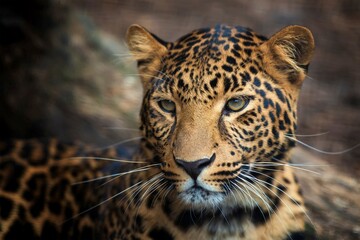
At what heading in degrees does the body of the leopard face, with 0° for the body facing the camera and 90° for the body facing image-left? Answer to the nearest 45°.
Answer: approximately 315°
